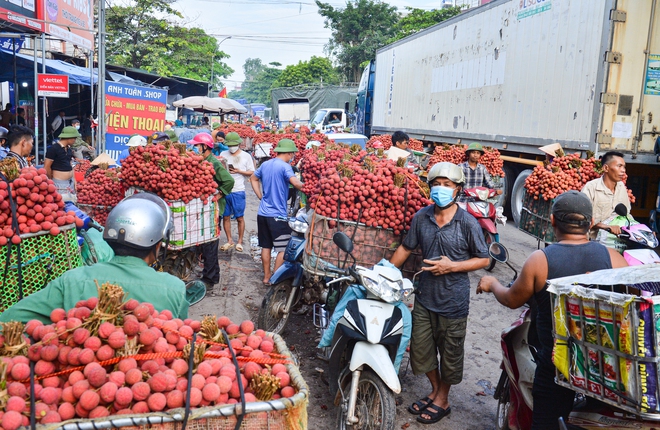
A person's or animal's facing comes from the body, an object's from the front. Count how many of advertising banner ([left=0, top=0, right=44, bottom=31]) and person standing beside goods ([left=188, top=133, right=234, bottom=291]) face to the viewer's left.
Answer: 1

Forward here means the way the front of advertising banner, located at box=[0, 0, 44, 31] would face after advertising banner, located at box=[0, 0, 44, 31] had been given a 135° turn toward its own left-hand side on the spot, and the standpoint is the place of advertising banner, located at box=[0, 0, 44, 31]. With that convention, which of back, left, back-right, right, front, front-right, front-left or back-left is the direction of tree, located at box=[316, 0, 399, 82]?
front-right

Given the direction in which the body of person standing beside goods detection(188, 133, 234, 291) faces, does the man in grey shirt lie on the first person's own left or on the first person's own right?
on the first person's own left

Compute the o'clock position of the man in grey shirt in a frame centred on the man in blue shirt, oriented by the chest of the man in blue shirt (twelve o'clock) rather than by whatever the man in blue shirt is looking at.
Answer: The man in grey shirt is roughly at 4 o'clock from the man in blue shirt.

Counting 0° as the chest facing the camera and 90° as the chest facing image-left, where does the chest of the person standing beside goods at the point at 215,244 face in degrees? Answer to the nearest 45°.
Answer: approximately 90°

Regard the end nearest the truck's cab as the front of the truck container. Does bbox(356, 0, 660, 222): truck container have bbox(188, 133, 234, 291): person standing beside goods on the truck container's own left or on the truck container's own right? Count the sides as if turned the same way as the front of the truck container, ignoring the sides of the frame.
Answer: on the truck container's own left

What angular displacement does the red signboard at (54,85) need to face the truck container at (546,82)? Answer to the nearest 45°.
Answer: approximately 45° to its left

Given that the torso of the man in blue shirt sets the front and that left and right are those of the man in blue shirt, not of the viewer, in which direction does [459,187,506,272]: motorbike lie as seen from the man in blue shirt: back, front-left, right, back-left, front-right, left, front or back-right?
front-right

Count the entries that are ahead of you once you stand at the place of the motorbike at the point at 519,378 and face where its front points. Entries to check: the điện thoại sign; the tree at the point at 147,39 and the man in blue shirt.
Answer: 3

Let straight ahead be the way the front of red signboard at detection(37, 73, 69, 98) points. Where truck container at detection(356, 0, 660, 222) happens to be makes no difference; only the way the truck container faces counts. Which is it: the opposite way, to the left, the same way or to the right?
the opposite way
